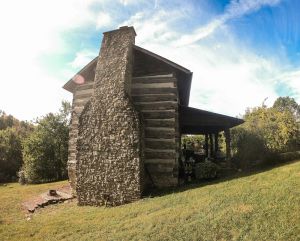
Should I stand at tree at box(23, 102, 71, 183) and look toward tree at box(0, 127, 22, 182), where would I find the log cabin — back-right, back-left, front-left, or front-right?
back-left

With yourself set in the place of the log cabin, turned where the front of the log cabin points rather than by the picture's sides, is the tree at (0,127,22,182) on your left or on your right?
on your left

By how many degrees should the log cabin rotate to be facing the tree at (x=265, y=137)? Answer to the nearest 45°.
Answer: approximately 45° to its left

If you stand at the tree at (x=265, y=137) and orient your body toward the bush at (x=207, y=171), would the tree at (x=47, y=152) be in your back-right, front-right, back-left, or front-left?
front-right

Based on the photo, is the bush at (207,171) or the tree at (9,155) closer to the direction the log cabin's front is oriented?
the bush

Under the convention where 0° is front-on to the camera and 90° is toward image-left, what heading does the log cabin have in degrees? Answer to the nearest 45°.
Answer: approximately 270°

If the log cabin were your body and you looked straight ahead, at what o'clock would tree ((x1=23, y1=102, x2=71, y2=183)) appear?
The tree is roughly at 8 o'clock from the log cabin.

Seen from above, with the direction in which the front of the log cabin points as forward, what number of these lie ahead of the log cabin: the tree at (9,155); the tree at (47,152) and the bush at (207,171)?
1

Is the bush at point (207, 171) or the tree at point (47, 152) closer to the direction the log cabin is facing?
the bush
